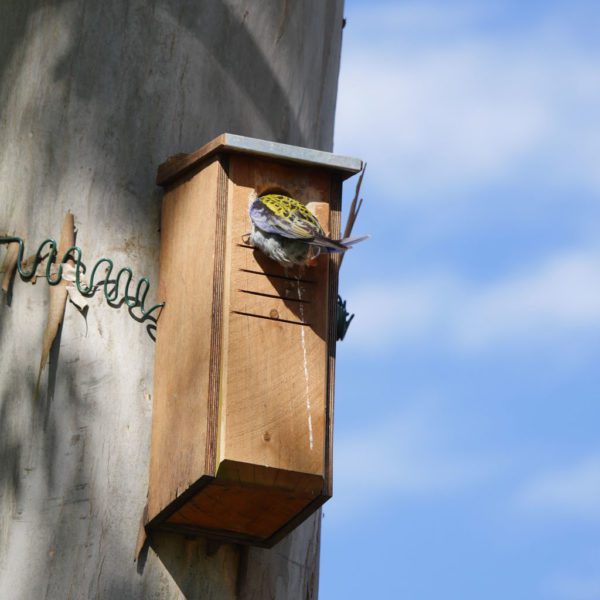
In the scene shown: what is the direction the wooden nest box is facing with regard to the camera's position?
facing the viewer and to the right of the viewer
